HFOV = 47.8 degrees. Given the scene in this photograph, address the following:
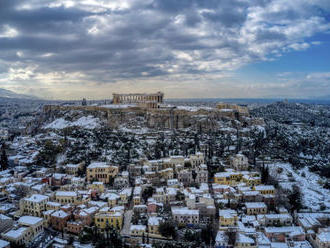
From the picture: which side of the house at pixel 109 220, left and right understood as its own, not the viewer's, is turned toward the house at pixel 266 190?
left

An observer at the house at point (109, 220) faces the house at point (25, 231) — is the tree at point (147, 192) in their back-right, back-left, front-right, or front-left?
back-right

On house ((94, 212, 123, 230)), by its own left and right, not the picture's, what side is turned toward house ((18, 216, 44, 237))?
right

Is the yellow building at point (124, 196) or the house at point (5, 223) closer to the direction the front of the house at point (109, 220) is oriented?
the house

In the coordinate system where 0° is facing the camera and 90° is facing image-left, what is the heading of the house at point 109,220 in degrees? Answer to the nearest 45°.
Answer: approximately 0°

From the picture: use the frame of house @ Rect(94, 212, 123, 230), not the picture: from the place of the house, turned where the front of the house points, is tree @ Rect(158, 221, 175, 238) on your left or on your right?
on your left

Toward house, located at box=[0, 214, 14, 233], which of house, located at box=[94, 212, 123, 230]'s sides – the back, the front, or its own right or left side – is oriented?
right

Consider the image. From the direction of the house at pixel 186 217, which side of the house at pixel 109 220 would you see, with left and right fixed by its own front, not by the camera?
left

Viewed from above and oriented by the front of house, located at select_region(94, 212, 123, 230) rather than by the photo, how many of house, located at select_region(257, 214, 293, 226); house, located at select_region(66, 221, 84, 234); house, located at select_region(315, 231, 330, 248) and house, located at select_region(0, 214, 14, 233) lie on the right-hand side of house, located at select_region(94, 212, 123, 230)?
2

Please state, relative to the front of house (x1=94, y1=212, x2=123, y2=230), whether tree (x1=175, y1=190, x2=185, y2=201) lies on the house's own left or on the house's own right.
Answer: on the house's own left

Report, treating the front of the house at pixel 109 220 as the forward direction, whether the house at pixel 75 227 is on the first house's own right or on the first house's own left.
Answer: on the first house's own right
